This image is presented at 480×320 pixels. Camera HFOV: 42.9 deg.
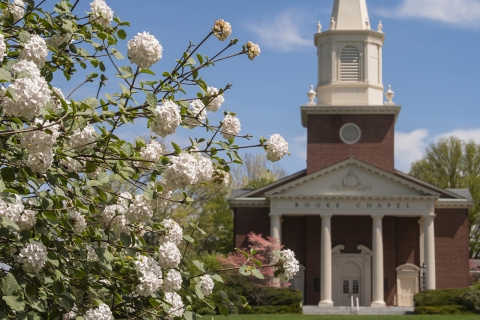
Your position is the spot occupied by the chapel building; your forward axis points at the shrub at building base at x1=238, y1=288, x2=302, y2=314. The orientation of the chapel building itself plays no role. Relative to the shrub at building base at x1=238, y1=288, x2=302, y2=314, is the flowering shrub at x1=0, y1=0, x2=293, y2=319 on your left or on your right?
left

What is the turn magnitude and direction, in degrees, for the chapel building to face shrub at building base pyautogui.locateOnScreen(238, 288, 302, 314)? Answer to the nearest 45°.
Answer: approximately 45° to its right

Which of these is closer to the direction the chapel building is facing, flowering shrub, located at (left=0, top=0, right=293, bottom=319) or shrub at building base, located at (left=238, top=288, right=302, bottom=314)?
the flowering shrub

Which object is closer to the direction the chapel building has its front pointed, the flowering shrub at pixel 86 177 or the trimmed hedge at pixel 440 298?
the flowering shrub

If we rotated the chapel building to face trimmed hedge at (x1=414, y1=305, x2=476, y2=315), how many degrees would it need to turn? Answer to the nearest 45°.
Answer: approximately 45° to its left

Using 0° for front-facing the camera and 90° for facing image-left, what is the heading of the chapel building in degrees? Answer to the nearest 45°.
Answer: approximately 0°

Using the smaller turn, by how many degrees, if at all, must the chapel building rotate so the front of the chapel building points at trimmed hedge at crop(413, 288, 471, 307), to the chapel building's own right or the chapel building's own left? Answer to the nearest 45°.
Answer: approximately 45° to the chapel building's own left

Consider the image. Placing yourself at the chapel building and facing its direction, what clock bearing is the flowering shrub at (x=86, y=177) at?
The flowering shrub is roughly at 12 o'clock from the chapel building.
